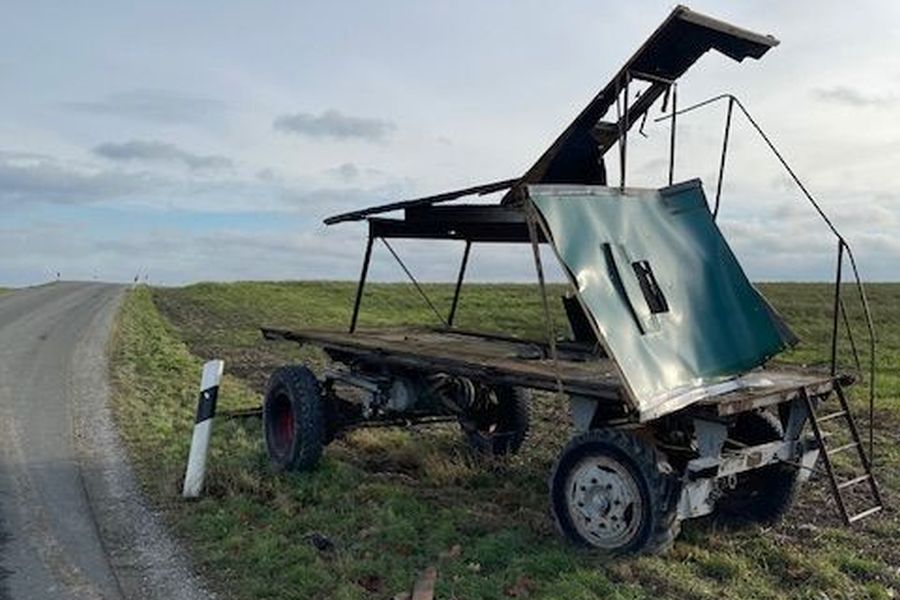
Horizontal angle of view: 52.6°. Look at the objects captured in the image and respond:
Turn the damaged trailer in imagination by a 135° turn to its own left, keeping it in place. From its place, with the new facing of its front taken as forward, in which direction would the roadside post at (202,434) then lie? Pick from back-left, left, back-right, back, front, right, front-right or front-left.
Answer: right

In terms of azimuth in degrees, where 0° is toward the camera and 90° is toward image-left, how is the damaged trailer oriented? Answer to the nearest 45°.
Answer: approximately 135°
